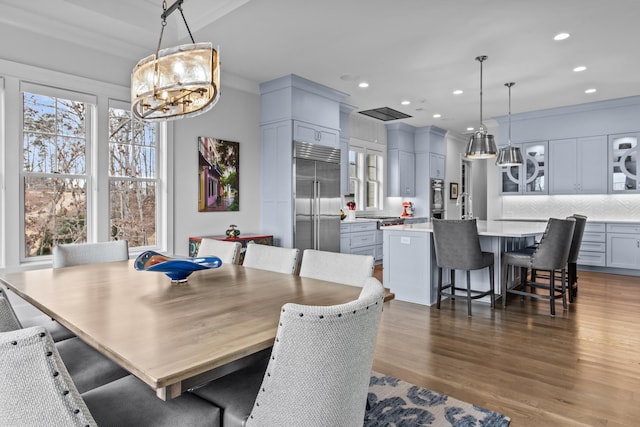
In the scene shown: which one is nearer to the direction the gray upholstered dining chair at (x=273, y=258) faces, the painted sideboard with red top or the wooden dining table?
the wooden dining table

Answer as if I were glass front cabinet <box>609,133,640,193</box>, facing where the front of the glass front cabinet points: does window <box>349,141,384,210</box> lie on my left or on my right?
on my right

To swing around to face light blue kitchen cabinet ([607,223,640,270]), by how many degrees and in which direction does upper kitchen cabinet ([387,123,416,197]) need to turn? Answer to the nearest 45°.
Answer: approximately 45° to its left

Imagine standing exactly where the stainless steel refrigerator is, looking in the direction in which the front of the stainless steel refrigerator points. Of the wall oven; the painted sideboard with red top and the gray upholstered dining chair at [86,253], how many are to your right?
2

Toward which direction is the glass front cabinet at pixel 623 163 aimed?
toward the camera

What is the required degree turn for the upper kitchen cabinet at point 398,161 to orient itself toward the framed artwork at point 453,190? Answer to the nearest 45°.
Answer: approximately 90° to its left

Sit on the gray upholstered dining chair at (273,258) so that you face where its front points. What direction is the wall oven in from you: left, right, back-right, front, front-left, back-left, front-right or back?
back

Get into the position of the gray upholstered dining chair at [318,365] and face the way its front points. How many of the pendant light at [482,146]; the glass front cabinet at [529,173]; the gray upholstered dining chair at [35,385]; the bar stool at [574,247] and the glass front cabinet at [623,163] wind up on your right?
4

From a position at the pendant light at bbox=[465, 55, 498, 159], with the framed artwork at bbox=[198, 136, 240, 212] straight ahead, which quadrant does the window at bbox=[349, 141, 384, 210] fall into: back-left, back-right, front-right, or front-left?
front-right

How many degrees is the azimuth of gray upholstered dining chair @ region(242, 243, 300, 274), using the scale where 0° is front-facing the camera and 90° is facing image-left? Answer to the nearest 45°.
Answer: approximately 45°

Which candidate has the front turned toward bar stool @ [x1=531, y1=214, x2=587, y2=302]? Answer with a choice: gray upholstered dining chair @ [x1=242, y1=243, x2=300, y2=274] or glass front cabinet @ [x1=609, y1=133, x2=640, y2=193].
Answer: the glass front cabinet

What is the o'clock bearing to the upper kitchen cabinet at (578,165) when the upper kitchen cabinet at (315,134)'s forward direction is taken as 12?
the upper kitchen cabinet at (578,165) is roughly at 10 o'clock from the upper kitchen cabinet at (315,134).

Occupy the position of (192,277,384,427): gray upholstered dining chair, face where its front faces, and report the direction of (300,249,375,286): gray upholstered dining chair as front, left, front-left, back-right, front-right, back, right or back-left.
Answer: front-right

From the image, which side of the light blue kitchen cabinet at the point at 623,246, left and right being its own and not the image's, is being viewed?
front

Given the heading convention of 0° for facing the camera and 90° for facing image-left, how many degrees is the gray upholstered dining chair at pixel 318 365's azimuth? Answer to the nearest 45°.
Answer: approximately 135°

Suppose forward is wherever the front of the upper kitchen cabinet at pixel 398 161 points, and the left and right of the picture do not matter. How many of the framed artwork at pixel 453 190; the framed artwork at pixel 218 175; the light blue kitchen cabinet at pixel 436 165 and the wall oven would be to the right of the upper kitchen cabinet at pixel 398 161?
1

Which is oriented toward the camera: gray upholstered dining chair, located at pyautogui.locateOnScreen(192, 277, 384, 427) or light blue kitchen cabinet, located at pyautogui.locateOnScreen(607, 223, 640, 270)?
the light blue kitchen cabinet

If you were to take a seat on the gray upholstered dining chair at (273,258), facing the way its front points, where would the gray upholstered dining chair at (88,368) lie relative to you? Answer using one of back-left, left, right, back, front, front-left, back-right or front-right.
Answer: front
